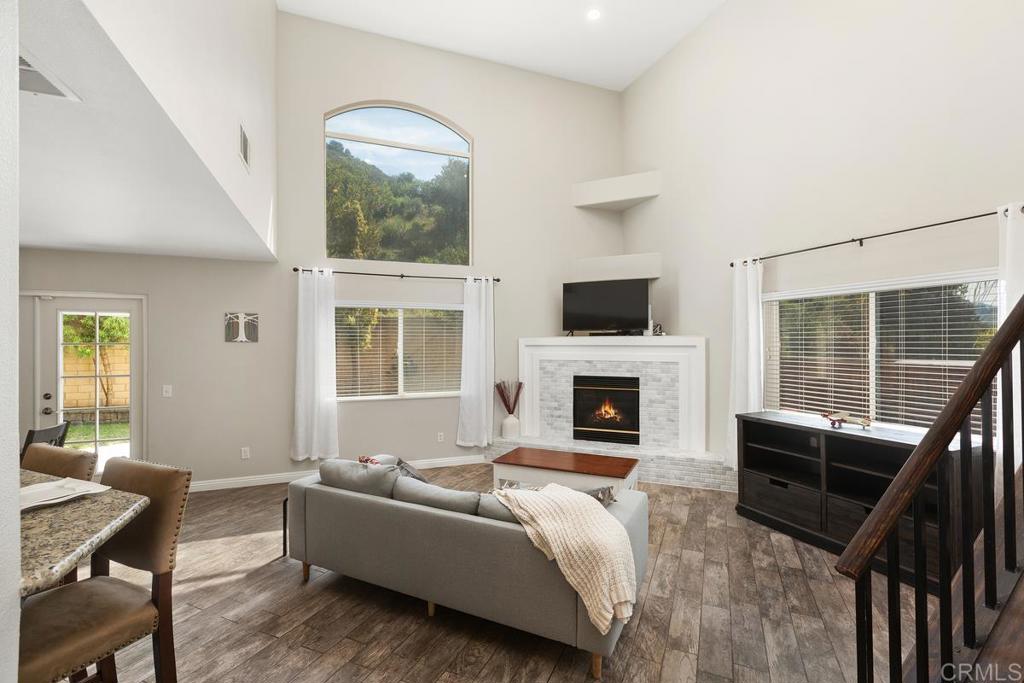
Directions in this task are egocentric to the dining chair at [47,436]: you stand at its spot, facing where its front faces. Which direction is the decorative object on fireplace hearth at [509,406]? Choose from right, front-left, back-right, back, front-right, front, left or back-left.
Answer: back-left

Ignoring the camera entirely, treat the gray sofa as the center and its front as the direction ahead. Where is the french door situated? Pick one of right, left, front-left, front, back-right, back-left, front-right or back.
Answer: left

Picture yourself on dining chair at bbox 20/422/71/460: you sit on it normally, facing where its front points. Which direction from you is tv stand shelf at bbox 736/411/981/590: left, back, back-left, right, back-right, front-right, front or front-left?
left

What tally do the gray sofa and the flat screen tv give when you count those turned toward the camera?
1

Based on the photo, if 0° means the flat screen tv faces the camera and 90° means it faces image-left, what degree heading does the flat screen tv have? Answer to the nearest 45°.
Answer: approximately 0°

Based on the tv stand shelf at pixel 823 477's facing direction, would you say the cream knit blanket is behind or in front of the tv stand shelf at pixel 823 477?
in front

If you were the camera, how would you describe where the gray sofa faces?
facing away from the viewer and to the right of the viewer

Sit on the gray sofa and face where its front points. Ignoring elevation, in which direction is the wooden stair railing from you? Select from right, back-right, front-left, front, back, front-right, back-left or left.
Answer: right

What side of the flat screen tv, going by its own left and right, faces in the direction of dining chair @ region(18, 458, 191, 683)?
front

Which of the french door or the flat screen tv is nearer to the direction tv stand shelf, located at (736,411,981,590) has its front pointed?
the french door

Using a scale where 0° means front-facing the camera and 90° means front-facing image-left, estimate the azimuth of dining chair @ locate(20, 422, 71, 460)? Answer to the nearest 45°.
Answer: approximately 45°
